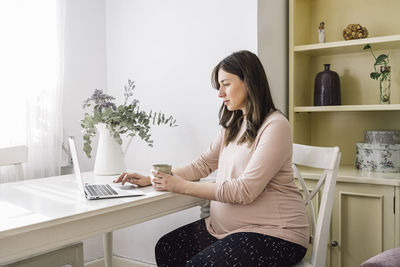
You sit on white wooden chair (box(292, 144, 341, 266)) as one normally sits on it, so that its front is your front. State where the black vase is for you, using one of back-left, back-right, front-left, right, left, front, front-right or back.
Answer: back-right

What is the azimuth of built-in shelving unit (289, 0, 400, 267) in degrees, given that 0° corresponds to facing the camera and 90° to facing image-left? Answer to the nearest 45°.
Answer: approximately 45°

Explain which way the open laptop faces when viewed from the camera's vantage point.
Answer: facing to the right of the viewer
